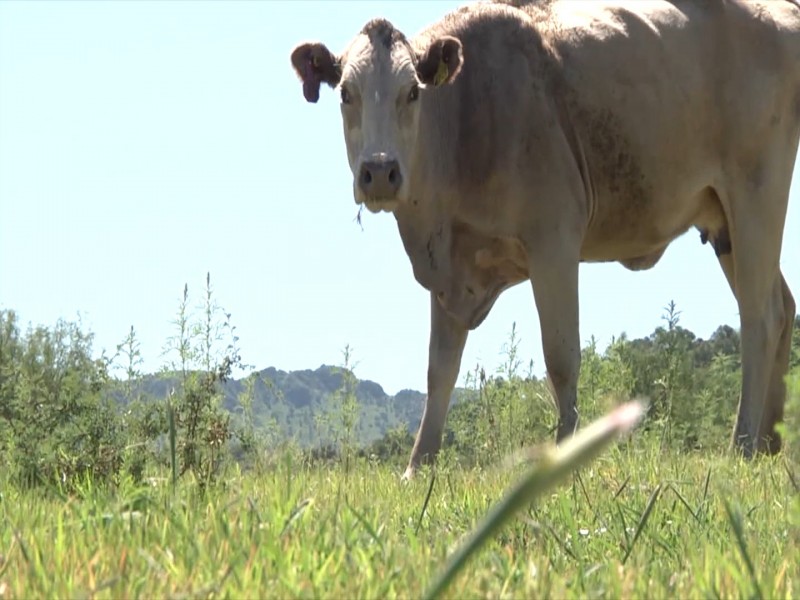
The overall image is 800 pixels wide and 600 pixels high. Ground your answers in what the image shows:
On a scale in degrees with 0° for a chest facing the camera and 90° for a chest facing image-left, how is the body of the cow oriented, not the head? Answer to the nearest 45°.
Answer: approximately 45°

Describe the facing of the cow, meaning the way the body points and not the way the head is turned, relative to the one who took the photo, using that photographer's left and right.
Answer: facing the viewer and to the left of the viewer
